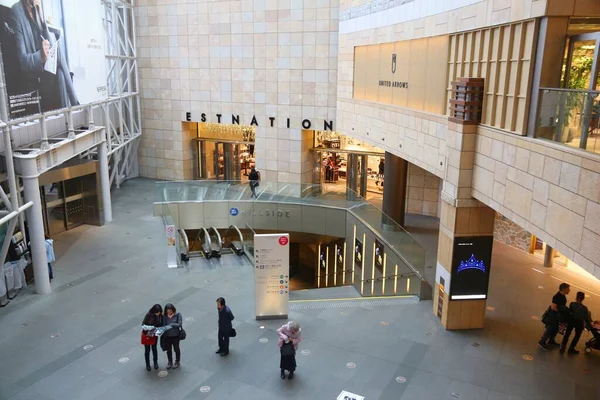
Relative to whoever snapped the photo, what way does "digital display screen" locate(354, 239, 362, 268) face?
facing the viewer and to the left of the viewer

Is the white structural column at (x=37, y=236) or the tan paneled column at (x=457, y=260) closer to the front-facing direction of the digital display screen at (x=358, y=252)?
the white structural column

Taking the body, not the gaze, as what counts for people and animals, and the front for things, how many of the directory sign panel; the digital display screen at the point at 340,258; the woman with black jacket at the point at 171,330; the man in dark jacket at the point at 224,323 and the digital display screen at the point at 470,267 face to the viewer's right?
0

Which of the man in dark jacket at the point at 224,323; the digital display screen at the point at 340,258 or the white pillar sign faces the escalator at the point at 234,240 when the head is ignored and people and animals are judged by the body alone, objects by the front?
the digital display screen

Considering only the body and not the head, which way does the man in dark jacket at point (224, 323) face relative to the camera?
to the viewer's left

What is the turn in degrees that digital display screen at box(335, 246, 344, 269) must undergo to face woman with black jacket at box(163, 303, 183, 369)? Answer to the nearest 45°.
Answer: approximately 45° to its left

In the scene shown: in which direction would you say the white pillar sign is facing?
toward the camera

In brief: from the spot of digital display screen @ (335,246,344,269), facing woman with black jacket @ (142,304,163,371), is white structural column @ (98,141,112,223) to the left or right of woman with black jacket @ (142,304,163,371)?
right

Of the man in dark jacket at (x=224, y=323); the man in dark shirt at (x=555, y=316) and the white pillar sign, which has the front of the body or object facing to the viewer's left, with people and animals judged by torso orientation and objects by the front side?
the man in dark jacket at (x=224, y=323)

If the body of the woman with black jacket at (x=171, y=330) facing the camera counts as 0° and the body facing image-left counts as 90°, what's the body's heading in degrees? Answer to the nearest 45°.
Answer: approximately 45°

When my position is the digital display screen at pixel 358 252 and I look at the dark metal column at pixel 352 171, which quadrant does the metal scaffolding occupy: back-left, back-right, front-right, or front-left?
front-left

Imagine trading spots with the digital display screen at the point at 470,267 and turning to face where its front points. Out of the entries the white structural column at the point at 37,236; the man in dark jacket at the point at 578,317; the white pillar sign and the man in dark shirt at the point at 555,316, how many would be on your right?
2

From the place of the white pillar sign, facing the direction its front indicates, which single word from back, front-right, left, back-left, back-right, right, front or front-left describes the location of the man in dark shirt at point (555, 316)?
front-left

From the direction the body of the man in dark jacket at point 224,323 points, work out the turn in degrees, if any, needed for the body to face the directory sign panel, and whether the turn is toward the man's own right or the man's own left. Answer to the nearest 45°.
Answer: approximately 135° to the man's own right

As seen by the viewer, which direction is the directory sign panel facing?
toward the camera
